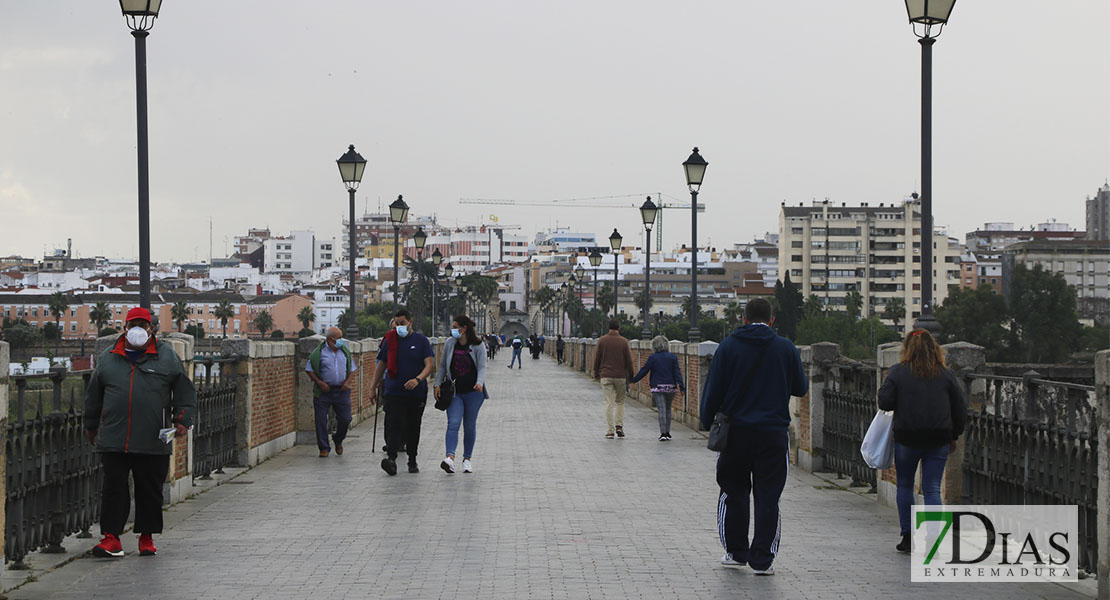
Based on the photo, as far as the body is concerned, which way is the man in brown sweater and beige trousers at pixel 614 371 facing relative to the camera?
away from the camera

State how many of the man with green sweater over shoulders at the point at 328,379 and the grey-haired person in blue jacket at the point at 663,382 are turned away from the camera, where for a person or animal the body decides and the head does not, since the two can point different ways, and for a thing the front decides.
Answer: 1

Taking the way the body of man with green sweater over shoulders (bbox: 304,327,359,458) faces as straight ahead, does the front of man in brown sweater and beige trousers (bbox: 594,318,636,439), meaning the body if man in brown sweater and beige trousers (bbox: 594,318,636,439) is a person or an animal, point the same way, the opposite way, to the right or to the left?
the opposite way

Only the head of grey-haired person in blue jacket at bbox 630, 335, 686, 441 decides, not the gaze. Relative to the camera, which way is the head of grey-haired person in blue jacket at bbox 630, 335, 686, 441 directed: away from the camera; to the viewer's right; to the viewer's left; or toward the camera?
away from the camera

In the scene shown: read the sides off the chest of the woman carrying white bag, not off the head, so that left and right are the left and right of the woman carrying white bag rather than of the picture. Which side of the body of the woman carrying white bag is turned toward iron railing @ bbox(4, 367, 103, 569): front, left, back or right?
left

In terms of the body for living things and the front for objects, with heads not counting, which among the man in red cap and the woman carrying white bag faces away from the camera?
the woman carrying white bag

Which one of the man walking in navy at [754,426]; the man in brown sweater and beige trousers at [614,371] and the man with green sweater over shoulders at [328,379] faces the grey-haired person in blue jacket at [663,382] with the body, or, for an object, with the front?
the man walking in navy

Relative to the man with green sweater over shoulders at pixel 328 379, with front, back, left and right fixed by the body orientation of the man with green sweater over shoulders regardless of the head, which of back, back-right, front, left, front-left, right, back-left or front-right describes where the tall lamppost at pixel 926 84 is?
front-left

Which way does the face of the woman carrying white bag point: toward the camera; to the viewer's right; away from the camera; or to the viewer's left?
away from the camera

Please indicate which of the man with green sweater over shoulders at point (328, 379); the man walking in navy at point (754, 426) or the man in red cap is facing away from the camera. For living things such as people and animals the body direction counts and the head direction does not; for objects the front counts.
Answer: the man walking in navy

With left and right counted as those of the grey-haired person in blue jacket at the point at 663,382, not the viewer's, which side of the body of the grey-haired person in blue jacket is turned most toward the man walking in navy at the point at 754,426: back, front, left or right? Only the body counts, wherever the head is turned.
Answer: back

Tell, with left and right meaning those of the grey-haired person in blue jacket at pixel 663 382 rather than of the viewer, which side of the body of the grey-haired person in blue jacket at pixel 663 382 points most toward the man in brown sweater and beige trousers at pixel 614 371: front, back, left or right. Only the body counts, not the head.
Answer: left

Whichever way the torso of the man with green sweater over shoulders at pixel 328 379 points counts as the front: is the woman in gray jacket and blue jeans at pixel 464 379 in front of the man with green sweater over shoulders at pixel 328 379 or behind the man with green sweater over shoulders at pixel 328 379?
in front

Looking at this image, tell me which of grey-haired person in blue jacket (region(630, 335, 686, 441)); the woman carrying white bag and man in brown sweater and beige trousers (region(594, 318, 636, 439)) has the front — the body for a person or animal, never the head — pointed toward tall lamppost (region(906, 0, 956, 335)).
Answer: the woman carrying white bag

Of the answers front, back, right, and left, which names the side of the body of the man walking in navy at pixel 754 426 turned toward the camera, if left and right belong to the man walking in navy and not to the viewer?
back
